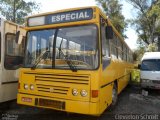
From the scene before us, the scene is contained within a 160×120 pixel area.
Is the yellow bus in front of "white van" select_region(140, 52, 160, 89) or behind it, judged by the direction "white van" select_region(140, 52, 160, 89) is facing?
in front

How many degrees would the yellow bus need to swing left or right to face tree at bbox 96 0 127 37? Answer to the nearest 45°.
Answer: approximately 135° to its right

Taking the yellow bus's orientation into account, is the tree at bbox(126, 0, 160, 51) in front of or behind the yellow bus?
behind

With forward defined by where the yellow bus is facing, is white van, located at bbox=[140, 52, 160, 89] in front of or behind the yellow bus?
behind

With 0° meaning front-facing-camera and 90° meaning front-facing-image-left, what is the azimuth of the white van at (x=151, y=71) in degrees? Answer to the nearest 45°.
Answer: approximately 0°

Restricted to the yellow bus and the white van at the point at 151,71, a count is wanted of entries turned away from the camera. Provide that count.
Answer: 0

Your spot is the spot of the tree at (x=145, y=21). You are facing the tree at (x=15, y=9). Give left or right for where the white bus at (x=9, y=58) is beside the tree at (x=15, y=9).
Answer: left

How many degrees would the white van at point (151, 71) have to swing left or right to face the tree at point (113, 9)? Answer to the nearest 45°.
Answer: approximately 180°

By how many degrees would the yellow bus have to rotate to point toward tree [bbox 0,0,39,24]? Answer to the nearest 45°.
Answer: approximately 135° to its right

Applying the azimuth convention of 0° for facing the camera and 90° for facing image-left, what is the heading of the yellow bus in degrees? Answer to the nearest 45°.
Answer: approximately 45°

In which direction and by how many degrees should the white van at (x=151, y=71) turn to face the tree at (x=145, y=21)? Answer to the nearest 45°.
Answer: approximately 180°
